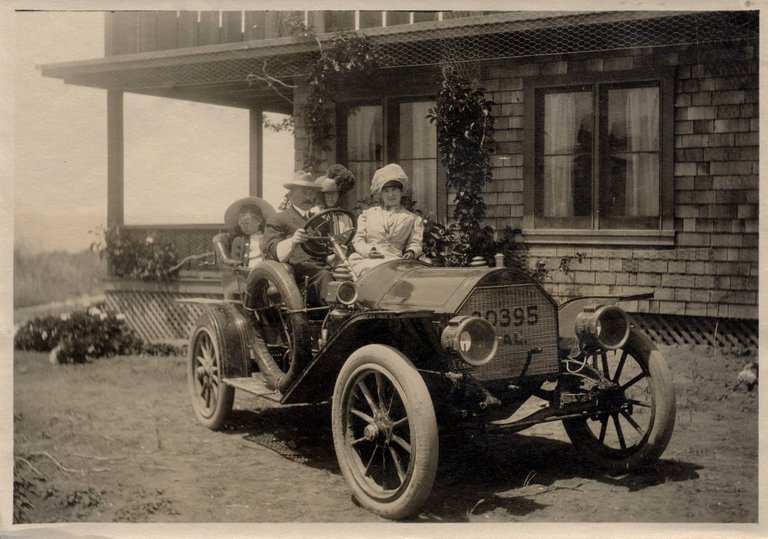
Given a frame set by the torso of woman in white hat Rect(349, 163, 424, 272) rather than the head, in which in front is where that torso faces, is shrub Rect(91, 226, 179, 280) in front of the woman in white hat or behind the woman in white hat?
behind

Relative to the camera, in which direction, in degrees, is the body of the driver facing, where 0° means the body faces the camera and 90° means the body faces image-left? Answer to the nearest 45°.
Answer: approximately 315°

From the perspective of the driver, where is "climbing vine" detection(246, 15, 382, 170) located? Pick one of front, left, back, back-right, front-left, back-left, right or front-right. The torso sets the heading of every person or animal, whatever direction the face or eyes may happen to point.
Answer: back-left

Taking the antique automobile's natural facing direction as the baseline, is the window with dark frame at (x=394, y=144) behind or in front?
behind

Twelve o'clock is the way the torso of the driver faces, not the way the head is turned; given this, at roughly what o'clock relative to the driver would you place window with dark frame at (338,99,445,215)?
The window with dark frame is roughly at 8 o'clock from the driver.

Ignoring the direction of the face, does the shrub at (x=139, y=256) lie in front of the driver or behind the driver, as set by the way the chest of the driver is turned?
behind

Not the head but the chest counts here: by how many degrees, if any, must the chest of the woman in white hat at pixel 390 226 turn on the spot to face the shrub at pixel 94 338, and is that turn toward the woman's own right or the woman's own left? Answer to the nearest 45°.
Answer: approximately 135° to the woman's own right

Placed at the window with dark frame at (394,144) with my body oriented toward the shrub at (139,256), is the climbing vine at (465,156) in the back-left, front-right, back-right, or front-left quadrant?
back-left

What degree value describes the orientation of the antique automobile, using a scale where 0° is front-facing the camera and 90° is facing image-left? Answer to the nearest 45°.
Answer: approximately 315°
